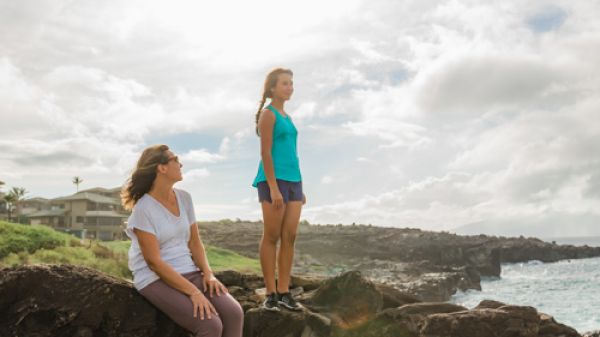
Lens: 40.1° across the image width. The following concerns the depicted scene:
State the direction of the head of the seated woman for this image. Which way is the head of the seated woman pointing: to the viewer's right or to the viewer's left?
to the viewer's right

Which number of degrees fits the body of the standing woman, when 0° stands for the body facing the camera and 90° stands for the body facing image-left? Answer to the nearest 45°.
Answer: approximately 315°

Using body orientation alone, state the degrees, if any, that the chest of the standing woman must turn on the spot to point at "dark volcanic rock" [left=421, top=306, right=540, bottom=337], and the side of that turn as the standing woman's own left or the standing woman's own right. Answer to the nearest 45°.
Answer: approximately 45° to the standing woman's own left
